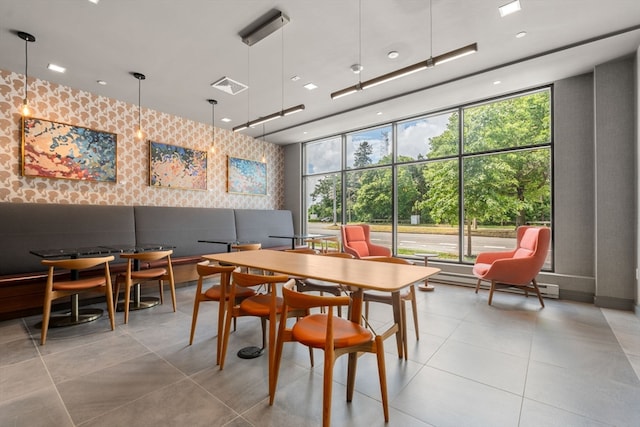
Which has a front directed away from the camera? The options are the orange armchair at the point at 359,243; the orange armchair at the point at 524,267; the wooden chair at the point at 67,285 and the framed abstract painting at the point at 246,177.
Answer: the wooden chair

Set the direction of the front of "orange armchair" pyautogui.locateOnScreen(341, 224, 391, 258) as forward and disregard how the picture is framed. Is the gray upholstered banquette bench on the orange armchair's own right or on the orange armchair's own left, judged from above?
on the orange armchair's own right

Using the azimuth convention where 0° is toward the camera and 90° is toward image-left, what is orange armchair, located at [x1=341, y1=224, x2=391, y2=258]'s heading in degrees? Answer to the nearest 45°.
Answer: approximately 315°

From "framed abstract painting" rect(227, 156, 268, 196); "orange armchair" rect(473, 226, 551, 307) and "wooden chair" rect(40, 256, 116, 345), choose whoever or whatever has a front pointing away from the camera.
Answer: the wooden chair

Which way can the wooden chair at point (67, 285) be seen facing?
away from the camera

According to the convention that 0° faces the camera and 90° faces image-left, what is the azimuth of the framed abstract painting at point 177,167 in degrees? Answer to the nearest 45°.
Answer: approximately 315°

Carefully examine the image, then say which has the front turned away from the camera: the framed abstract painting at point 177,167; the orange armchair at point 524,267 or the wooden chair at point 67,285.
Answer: the wooden chair

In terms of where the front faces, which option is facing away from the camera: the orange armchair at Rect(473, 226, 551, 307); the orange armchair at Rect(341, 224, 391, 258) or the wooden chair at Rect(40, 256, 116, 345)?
the wooden chair

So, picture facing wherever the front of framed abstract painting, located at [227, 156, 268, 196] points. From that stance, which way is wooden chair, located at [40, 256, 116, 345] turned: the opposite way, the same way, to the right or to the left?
the opposite way

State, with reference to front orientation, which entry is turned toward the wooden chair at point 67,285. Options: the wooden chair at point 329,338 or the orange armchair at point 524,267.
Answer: the orange armchair

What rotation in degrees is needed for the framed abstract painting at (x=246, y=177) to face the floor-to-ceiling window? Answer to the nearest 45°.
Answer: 0° — it already faces it

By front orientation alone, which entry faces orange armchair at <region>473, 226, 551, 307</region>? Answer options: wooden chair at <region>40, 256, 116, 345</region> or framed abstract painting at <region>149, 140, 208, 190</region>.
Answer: the framed abstract painting

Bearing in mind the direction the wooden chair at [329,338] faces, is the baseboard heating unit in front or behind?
in front
